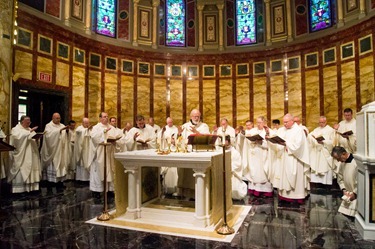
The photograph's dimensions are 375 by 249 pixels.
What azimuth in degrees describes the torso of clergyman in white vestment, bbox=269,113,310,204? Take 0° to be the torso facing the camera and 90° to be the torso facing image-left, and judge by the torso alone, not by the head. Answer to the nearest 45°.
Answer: approximately 45°

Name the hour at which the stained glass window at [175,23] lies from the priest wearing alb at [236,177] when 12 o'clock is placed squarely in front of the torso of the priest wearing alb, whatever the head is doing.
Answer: The stained glass window is roughly at 2 o'clock from the priest wearing alb.

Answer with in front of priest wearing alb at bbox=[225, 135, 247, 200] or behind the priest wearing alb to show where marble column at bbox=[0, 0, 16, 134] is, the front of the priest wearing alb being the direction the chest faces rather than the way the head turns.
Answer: in front

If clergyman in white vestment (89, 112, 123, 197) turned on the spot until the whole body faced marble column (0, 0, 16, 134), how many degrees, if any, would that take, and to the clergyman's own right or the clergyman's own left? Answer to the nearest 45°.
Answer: approximately 180°

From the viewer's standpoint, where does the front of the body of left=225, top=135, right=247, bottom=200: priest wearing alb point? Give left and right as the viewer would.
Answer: facing to the left of the viewer

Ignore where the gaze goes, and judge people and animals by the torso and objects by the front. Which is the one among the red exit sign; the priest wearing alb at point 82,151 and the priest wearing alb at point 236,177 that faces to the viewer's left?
the priest wearing alb at point 236,177

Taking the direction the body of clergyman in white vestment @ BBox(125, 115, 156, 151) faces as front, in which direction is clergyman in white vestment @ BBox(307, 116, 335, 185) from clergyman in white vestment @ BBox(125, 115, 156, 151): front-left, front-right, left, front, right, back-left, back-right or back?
left

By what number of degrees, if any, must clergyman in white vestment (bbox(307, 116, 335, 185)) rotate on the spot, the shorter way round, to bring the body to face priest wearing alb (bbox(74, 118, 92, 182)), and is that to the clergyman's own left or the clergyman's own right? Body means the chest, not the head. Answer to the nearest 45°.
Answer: approximately 45° to the clergyman's own right

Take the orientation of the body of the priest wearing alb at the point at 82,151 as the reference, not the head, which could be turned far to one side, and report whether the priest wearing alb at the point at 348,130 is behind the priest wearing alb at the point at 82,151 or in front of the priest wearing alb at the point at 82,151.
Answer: in front
